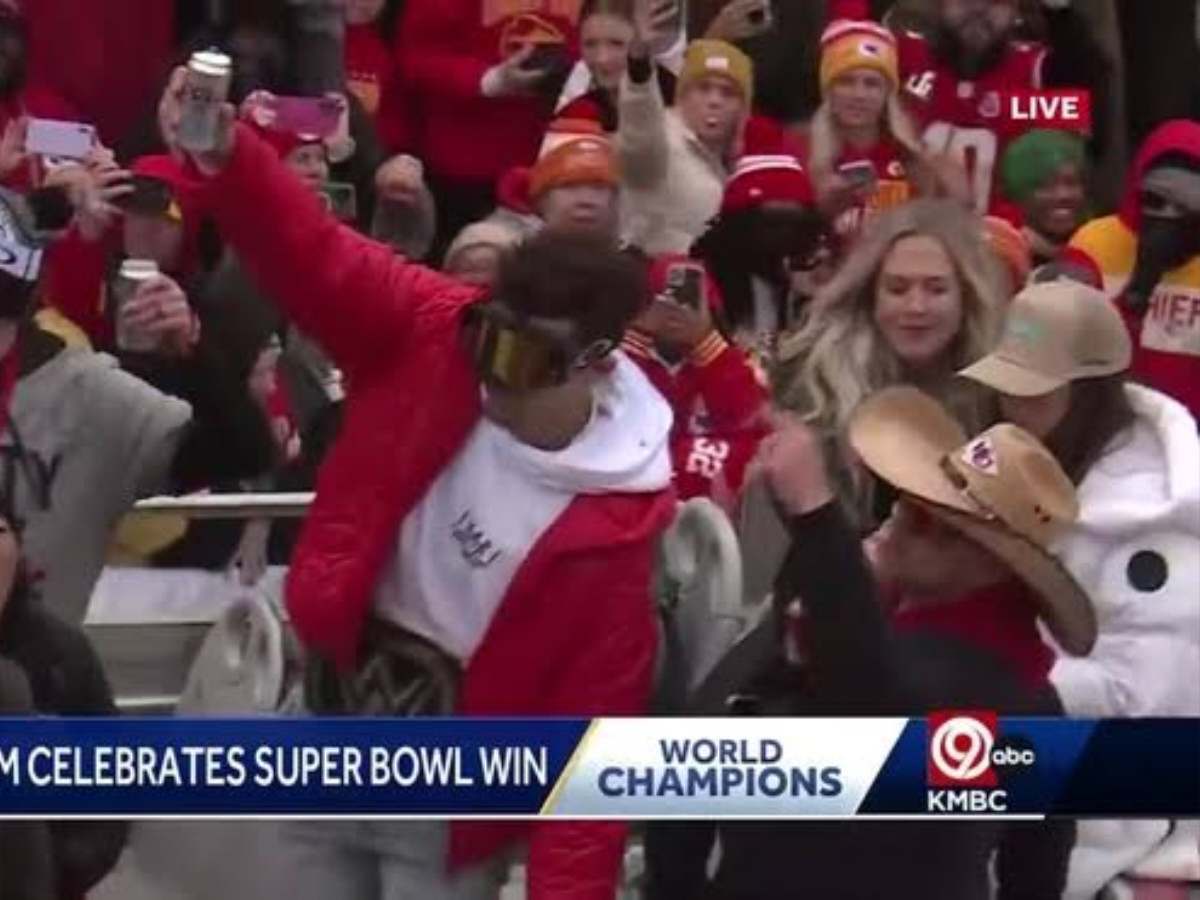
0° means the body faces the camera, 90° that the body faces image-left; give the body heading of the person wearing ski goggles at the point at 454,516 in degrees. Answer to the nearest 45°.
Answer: approximately 45°

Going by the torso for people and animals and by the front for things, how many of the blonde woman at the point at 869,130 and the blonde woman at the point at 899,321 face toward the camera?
2

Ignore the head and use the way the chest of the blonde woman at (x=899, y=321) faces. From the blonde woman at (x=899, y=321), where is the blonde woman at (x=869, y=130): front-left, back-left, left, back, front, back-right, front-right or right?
back

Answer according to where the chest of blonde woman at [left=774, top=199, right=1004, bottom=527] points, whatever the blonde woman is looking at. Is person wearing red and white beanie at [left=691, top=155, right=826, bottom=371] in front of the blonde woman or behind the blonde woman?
behind

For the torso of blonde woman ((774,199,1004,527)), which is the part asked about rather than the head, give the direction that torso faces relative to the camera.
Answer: toward the camera

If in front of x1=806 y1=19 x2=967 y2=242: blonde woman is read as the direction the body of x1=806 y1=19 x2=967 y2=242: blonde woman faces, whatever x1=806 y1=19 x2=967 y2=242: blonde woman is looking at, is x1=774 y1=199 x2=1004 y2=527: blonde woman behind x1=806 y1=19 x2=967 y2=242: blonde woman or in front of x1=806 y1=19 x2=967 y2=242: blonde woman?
in front

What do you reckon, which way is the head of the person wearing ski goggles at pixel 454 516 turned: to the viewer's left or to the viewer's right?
to the viewer's left

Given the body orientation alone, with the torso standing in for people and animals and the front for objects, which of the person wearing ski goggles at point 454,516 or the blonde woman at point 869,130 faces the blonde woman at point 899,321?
the blonde woman at point 869,130

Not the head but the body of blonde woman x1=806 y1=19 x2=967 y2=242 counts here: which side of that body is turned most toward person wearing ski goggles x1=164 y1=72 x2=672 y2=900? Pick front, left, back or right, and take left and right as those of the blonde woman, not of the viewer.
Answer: front
